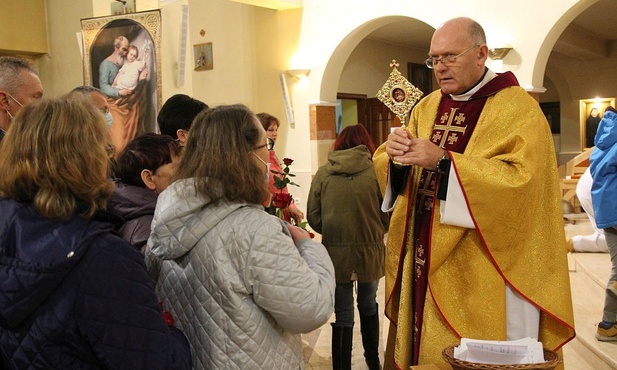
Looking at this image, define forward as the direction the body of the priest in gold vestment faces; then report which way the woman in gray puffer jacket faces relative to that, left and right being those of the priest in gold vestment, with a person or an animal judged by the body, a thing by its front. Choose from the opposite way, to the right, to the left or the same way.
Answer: the opposite way

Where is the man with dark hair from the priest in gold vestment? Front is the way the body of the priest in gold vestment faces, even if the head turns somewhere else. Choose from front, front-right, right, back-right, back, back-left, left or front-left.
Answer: front-right

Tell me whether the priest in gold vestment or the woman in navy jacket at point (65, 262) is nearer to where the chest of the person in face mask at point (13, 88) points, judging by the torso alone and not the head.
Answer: the priest in gold vestment

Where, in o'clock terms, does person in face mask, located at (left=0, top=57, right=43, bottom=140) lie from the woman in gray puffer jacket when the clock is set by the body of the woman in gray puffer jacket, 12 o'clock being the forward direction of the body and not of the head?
The person in face mask is roughly at 9 o'clock from the woman in gray puffer jacket.

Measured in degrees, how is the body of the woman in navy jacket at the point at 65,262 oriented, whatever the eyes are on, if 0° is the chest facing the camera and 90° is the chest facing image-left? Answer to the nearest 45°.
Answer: approximately 225°

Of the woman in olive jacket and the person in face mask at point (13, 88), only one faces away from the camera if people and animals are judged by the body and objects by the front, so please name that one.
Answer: the woman in olive jacket

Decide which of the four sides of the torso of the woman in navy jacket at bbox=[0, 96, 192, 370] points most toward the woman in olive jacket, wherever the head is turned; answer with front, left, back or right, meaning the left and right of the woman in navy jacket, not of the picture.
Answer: front

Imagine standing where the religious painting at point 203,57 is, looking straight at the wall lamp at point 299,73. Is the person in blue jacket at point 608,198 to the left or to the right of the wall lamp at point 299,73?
right

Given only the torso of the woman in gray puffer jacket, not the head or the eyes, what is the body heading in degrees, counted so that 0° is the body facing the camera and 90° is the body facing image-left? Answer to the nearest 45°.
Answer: approximately 225°

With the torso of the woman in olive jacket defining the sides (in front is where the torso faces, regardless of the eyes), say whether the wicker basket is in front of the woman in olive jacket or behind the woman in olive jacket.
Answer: behind

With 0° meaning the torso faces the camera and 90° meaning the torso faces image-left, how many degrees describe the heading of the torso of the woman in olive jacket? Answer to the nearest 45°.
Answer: approximately 180°

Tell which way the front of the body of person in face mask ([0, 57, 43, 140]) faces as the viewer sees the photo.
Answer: to the viewer's right

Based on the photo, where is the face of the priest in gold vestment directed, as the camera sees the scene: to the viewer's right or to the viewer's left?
to the viewer's left

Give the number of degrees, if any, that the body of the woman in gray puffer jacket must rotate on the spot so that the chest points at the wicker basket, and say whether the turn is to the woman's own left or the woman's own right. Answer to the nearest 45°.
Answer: approximately 45° to the woman's own right

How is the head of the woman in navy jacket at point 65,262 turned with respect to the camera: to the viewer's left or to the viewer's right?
to the viewer's right
